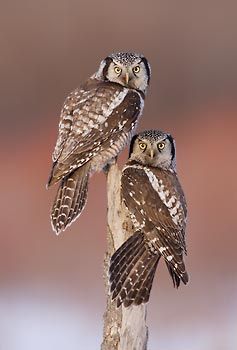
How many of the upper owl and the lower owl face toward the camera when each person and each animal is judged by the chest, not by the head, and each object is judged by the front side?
0

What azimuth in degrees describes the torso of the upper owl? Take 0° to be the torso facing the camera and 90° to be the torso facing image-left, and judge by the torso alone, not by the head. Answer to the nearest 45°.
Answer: approximately 225°

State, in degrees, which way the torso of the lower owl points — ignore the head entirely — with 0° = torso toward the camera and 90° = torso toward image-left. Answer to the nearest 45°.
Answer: approximately 135°
